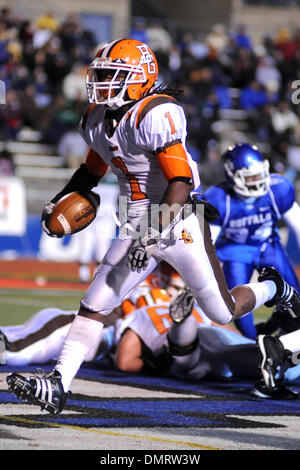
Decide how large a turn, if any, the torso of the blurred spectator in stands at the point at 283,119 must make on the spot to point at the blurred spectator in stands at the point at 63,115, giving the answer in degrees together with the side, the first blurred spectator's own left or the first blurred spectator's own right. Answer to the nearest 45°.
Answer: approximately 45° to the first blurred spectator's own right

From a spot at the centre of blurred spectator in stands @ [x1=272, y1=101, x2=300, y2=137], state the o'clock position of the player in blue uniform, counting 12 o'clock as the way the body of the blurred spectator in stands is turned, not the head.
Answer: The player in blue uniform is roughly at 12 o'clock from the blurred spectator in stands.

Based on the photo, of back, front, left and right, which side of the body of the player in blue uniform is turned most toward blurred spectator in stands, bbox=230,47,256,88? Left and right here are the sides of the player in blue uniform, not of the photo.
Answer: back

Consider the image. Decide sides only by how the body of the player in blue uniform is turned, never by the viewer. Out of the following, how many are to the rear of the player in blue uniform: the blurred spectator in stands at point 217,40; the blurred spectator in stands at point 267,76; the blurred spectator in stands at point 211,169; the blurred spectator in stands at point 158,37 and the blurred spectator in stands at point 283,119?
5

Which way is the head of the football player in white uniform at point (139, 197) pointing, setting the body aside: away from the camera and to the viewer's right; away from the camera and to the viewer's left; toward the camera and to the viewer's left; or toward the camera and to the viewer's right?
toward the camera and to the viewer's left

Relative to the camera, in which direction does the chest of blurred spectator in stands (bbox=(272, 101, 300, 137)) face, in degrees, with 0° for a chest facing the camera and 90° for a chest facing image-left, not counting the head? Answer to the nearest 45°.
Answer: approximately 0°

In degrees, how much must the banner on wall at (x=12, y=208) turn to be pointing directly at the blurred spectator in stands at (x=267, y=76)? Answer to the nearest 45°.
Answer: approximately 135° to its left

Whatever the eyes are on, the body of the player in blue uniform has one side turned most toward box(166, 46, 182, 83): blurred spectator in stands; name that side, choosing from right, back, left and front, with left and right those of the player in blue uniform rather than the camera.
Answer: back

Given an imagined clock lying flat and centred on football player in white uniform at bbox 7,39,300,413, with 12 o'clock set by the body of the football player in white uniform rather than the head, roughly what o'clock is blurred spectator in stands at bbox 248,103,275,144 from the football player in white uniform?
The blurred spectator in stands is roughly at 5 o'clock from the football player in white uniform.

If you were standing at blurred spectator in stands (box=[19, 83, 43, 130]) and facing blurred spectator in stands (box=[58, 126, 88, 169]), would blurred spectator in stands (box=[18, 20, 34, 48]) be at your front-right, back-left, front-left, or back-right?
back-left
